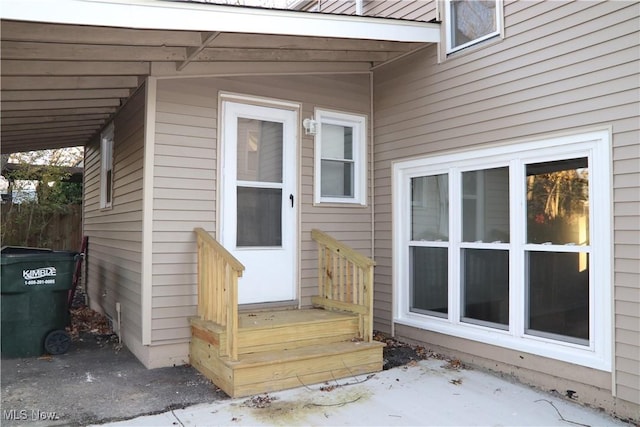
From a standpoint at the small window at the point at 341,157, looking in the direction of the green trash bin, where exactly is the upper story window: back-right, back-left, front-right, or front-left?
back-left

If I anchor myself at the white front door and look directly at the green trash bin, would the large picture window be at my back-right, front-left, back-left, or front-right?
back-left

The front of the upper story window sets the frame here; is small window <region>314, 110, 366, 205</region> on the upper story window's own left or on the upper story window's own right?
on the upper story window's own right

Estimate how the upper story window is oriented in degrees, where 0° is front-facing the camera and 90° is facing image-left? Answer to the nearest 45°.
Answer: approximately 45°

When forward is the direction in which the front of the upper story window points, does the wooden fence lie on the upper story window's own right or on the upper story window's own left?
on the upper story window's own right

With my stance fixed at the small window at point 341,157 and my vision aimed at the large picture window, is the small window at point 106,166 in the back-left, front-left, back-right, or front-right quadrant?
back-right

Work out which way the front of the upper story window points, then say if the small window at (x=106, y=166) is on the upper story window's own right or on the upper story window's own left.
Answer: on the upper story window's own right
